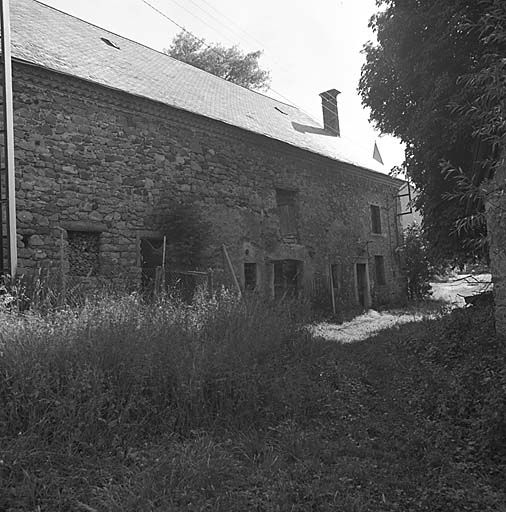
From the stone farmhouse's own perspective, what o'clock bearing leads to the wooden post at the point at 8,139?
The wooden post is roughly at 2 o'clock from the stone farmhouse.

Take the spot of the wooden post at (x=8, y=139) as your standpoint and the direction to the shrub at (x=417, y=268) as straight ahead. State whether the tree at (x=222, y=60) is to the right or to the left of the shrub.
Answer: left

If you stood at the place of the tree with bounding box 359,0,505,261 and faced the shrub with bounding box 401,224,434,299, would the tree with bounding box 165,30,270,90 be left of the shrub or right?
left

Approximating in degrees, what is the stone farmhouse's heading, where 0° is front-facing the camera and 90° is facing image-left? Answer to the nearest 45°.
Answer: approximately 315°

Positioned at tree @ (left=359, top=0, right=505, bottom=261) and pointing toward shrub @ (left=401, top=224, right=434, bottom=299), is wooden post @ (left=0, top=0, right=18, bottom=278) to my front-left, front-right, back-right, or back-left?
back-left

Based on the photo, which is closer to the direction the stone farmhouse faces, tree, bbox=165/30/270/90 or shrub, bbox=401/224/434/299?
the shrub

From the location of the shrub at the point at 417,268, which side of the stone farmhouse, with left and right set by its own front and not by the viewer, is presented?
left

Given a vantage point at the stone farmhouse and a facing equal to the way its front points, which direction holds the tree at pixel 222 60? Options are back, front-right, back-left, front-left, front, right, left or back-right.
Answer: back-left
